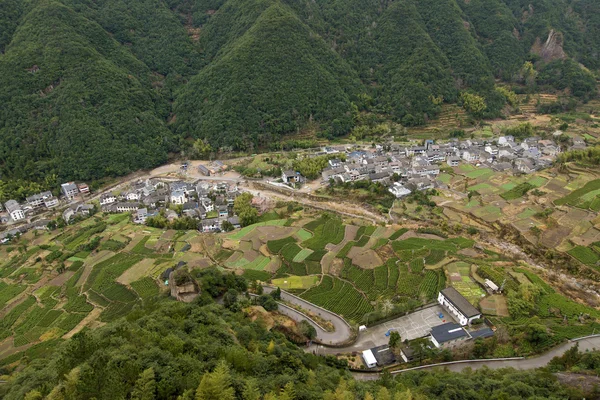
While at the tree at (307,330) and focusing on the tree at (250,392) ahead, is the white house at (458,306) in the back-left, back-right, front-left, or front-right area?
back-left

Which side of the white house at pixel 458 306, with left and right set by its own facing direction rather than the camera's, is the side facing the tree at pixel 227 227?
right

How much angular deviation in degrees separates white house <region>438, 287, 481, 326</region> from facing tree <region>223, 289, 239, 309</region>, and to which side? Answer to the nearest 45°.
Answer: approximately 45° to its right

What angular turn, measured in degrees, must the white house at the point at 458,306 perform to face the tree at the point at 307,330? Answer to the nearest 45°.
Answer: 0° — it already faces it

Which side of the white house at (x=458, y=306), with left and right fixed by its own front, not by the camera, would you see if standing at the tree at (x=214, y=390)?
front

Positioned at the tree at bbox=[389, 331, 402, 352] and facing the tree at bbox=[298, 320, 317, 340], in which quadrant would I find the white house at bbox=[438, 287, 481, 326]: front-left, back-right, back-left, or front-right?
back-right

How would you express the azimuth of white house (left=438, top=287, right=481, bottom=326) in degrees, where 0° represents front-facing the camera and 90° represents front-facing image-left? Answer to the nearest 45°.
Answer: approximately 45°

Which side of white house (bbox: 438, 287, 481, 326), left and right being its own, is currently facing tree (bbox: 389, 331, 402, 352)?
front

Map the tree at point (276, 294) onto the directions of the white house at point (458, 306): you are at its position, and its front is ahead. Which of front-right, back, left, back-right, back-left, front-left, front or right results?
front-right
